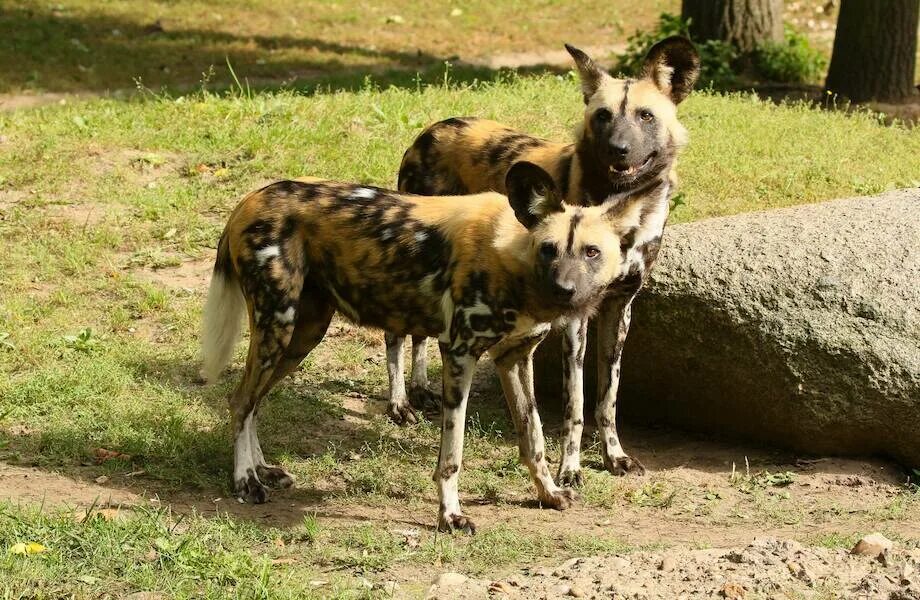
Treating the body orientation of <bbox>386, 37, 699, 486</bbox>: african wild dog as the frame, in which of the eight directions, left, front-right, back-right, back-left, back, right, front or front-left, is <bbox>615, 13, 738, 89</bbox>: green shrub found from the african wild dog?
back-left

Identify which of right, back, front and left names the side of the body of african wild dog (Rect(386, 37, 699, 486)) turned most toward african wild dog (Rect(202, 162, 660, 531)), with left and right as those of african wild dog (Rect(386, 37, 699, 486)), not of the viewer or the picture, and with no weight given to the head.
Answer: right

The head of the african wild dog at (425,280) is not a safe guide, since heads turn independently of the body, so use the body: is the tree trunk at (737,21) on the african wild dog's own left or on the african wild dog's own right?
on the african wild dog's own left

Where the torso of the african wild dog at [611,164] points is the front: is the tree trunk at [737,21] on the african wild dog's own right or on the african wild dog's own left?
on the african wild dog's own left

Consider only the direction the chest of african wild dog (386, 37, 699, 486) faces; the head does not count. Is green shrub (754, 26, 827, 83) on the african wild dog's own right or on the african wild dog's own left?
on the african wild dog's own left

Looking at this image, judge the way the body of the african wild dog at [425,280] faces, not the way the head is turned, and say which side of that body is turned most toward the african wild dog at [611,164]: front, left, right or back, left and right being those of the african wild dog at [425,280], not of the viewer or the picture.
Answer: left
